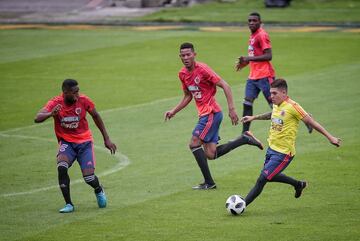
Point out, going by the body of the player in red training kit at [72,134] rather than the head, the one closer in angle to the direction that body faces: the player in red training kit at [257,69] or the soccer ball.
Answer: the soccer ball

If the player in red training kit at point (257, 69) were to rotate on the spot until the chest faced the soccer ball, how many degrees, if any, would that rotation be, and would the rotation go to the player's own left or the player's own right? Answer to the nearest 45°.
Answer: approximately 45° to the player's own left

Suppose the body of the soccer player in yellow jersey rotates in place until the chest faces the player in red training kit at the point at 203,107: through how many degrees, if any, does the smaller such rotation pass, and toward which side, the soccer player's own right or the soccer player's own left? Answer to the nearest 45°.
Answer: approximately 90° to the soccer player's own right

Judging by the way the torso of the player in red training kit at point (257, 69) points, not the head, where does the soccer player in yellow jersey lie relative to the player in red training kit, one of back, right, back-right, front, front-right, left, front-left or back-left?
front-left

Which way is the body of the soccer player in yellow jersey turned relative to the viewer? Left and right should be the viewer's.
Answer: facing the viewer and to the left of the viewer

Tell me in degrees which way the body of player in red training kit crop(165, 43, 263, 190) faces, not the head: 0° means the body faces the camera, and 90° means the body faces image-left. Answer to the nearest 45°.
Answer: approximately 45°

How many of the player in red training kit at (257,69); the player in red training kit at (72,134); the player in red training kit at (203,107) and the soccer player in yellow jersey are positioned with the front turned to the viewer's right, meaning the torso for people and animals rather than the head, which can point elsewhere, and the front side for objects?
0

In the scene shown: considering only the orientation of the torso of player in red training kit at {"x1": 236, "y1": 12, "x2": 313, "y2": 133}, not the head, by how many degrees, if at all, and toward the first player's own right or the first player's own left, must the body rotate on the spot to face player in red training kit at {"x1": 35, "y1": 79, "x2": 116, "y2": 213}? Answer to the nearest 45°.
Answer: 0° — they already face them

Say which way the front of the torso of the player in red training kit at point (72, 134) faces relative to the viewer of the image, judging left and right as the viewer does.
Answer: facing the viewer

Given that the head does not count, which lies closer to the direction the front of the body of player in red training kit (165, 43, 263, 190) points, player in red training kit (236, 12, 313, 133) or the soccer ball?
the soccer ball

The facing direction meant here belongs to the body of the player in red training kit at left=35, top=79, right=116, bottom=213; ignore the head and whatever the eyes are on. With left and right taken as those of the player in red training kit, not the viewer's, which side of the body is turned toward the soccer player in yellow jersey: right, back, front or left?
left

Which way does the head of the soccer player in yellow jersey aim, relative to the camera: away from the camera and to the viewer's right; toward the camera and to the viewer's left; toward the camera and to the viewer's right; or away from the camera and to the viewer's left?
toward the camera and to the viewer's left

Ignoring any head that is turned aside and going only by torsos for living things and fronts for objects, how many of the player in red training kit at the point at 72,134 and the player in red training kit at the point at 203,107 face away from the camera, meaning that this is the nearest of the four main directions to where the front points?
0

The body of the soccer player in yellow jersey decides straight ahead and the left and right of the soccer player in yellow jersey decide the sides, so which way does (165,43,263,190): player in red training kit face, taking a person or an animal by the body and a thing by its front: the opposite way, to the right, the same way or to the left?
the same way

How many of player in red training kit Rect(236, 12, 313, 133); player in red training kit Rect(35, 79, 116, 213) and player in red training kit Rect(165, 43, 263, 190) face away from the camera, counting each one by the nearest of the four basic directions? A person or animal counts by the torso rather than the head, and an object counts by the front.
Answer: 0
